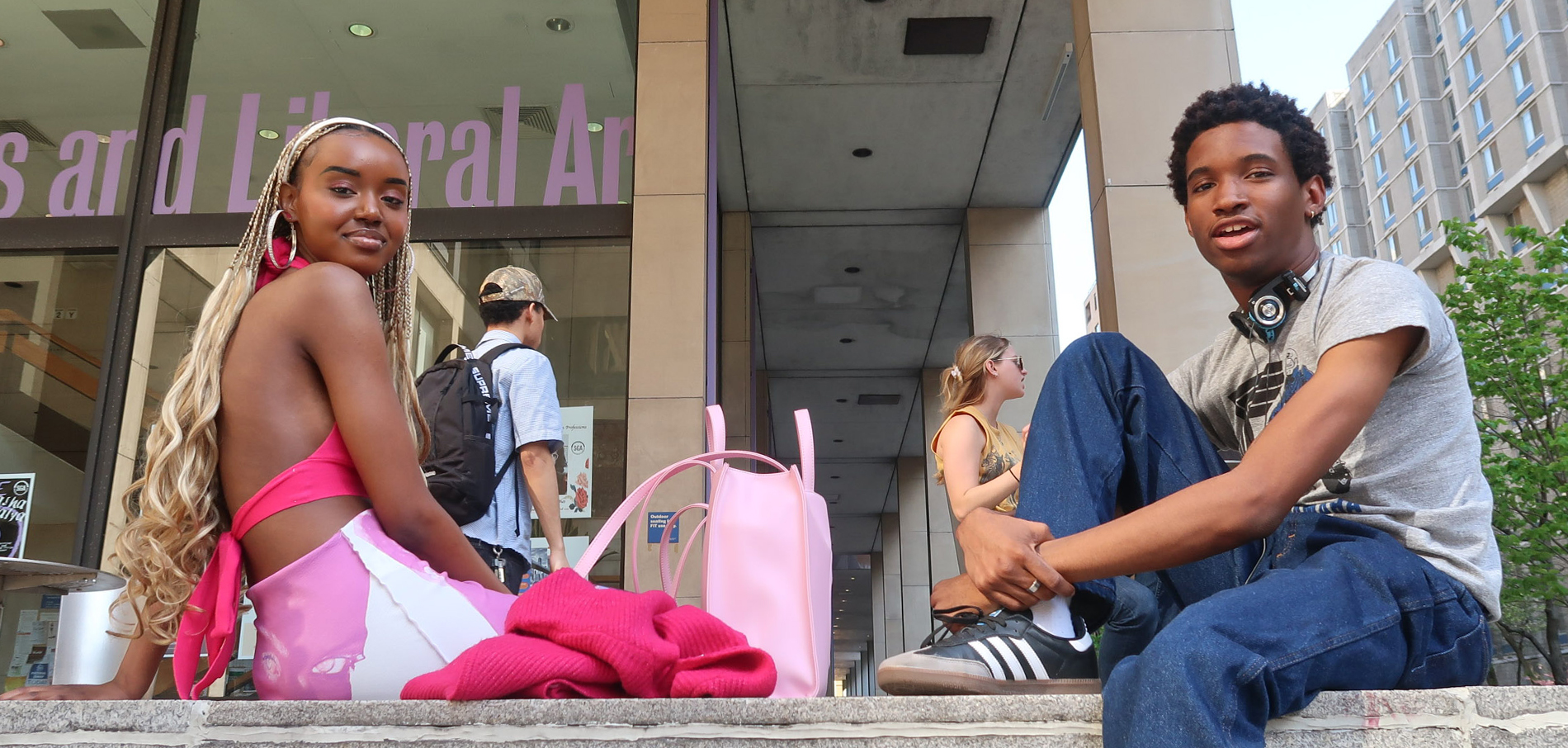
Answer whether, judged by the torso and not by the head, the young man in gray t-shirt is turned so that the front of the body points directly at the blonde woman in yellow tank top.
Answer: no

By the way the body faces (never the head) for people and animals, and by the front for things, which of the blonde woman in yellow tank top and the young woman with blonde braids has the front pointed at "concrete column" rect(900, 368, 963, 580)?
the young woman with blonde braids

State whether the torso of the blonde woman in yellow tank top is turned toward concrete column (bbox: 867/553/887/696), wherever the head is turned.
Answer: no

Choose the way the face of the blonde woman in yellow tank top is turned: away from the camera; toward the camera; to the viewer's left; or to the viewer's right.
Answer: to the viewer's right

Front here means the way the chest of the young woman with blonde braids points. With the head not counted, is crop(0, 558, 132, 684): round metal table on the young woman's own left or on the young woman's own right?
on the young woman's own left

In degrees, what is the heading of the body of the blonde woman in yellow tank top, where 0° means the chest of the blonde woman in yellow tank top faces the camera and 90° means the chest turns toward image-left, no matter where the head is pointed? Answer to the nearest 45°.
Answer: approximately 270°

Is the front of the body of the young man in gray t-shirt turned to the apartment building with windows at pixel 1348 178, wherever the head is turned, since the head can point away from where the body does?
no

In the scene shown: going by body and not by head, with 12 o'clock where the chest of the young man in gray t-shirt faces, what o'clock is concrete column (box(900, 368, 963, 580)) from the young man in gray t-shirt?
The concrete column is roughly at 4 o'clock from the young man in gray t-shirt.

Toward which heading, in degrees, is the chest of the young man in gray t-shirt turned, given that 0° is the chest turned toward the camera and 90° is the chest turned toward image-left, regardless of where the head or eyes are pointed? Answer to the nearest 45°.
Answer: approximately 45°

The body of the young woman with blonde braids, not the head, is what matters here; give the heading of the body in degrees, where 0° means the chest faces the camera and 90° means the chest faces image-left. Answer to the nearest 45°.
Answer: approximately 225°

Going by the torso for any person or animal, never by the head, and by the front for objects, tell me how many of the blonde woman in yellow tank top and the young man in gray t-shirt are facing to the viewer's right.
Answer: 1

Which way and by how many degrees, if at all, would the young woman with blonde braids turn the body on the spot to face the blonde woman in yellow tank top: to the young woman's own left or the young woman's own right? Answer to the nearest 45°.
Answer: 0° — they already face them
